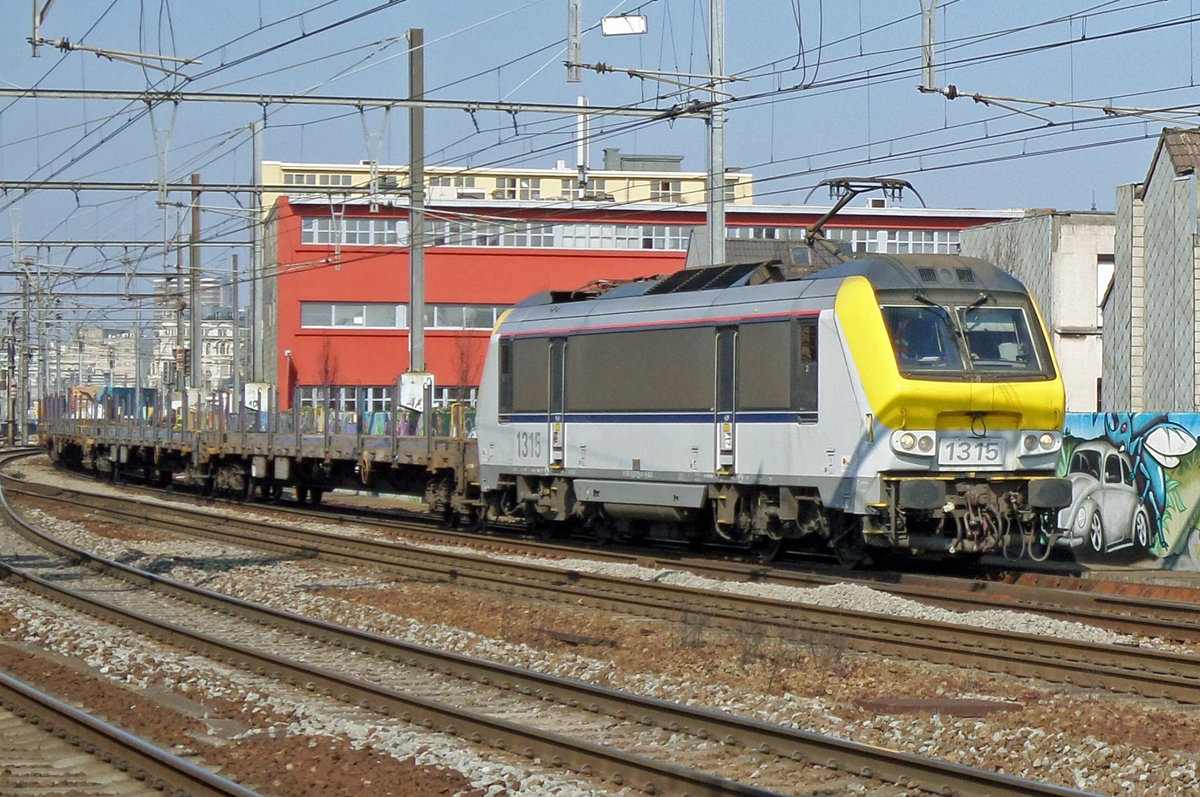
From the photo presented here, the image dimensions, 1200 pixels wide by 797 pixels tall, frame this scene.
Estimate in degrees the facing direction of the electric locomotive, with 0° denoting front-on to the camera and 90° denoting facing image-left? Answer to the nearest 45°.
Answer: approximately 315°

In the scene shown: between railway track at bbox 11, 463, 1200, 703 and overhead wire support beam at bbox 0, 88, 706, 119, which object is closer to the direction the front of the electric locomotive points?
the railway track

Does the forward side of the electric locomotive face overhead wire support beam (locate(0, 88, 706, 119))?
no
